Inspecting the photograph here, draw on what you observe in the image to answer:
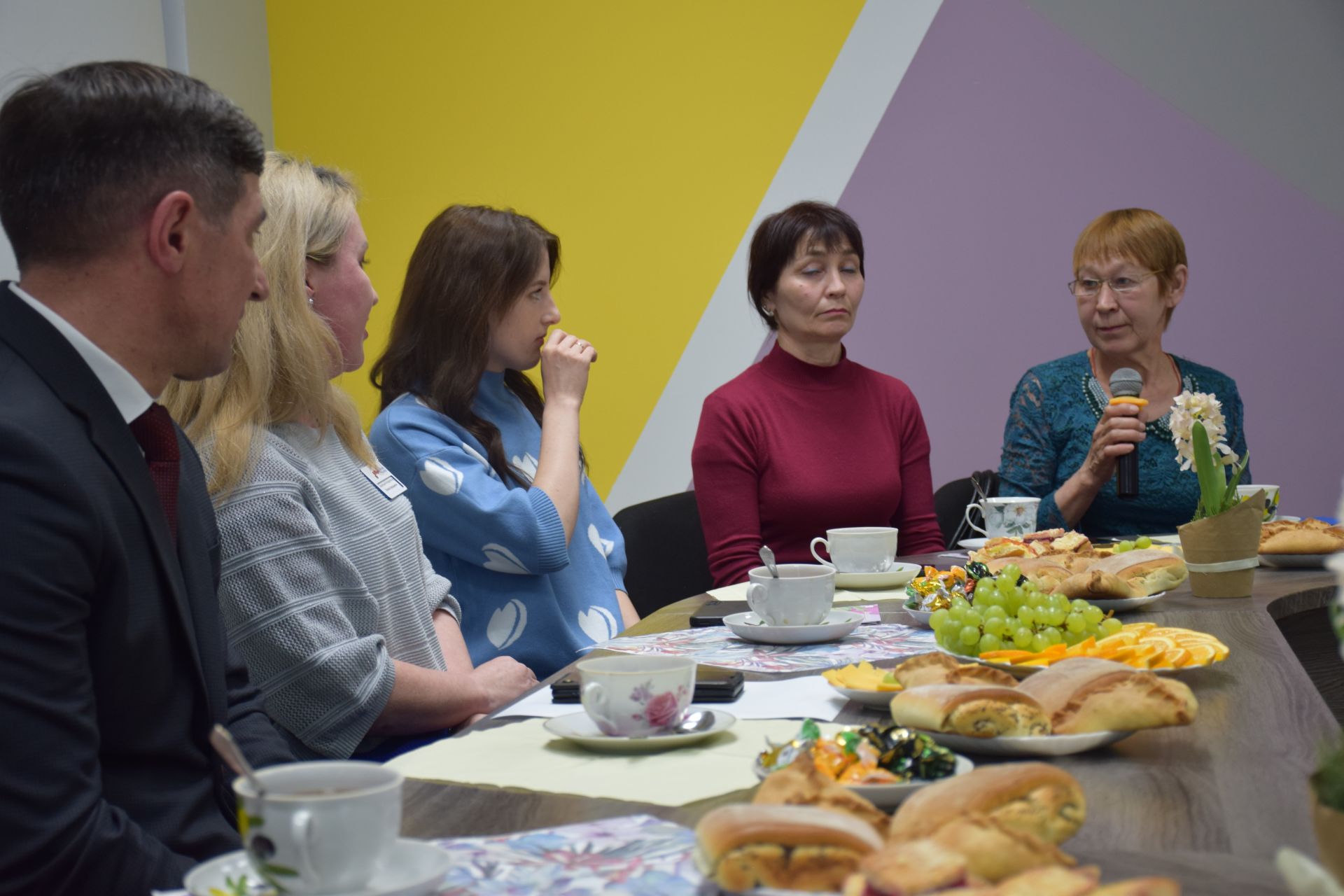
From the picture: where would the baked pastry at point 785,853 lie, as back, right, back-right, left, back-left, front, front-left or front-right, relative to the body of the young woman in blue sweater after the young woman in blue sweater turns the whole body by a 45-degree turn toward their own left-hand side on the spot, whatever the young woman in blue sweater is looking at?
right

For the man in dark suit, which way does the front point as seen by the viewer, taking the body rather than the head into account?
to the viewer's right

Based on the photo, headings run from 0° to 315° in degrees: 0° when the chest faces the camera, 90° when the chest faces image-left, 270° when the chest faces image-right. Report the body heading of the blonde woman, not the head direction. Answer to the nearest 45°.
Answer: approximately 315°

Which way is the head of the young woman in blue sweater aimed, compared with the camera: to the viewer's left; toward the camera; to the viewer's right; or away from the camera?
to the viewer's right

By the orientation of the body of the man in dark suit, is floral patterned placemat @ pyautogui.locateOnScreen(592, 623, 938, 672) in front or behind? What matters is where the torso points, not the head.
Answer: in front

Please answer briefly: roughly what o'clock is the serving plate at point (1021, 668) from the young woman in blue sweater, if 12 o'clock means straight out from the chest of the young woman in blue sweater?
The serving plate is roughly at 1 o'clock from the young woman in blue sweater.

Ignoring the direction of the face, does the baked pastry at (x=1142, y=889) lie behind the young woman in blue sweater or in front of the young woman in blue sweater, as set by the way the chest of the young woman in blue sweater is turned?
in front

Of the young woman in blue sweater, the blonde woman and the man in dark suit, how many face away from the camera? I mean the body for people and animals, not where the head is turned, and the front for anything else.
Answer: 0

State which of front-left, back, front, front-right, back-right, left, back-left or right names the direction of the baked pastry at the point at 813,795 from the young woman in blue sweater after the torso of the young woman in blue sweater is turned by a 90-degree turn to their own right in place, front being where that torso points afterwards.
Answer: front-left

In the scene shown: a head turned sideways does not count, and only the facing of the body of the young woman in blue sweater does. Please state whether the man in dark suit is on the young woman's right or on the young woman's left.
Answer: on the young woman's right

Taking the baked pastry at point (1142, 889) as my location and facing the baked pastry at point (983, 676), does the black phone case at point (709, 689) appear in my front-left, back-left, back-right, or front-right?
front-left
